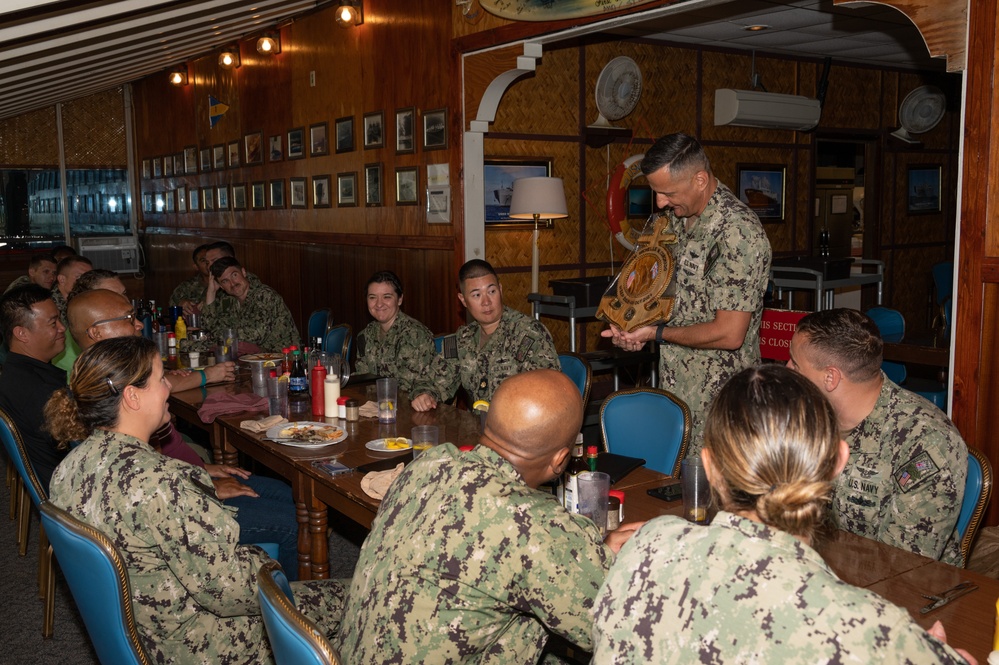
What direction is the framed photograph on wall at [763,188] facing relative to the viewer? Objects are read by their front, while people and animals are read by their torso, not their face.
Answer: toward the camera

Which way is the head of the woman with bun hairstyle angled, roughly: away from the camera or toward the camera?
away from the camera

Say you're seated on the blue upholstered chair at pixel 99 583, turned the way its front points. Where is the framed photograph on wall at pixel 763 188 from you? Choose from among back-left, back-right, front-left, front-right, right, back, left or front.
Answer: front

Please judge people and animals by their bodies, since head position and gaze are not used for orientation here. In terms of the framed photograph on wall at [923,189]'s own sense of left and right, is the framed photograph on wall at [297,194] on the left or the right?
on its right

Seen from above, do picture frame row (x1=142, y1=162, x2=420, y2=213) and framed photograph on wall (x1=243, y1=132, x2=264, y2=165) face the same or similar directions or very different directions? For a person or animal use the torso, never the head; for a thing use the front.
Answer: same or similar directions

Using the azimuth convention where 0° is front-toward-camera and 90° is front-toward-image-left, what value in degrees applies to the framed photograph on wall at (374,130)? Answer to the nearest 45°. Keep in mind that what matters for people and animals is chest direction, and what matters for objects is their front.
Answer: approximately 45°

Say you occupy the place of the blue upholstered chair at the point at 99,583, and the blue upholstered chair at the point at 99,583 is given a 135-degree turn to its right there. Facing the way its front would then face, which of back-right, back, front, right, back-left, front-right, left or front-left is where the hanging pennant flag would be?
back

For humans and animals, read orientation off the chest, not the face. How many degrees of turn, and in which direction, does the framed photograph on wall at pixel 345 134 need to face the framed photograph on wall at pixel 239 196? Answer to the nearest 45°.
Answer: approximately 90° to its right

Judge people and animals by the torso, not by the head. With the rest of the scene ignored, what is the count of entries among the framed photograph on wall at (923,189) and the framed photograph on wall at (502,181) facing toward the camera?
2

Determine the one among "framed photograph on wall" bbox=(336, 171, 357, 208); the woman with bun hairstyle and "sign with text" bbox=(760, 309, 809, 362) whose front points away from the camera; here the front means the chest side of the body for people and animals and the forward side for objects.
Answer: the woman with bun hairstyle

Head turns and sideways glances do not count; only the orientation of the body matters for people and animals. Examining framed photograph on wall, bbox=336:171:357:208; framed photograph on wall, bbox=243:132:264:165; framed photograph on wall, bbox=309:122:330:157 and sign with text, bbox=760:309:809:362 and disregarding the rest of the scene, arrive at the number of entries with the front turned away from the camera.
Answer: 0

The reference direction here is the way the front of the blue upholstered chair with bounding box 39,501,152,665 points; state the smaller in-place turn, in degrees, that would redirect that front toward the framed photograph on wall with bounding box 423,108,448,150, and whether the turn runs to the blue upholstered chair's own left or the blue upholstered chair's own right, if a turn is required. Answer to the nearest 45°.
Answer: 0° — it already faces it

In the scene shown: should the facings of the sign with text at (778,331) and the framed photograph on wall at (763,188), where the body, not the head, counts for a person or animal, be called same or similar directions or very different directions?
same or similar directions

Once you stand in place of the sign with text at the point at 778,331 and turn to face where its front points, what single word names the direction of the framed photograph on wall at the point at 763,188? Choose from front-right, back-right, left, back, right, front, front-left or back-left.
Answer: back

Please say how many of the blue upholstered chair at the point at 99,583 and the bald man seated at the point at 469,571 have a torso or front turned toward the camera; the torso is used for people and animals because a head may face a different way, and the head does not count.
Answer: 0

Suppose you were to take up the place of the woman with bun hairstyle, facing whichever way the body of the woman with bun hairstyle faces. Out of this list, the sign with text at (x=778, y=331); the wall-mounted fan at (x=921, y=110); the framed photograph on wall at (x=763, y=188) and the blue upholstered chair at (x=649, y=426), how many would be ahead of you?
4
